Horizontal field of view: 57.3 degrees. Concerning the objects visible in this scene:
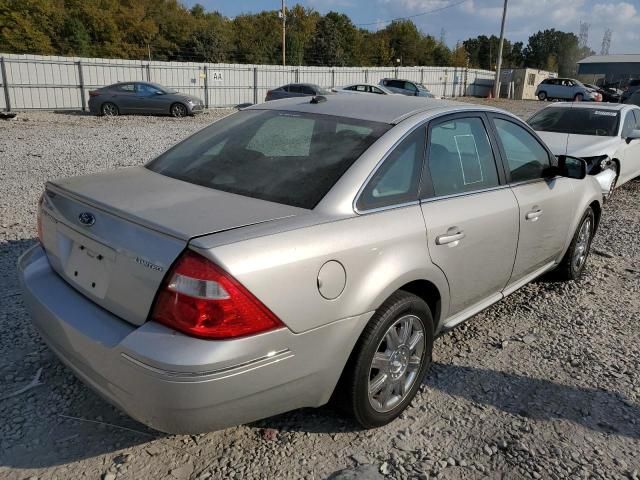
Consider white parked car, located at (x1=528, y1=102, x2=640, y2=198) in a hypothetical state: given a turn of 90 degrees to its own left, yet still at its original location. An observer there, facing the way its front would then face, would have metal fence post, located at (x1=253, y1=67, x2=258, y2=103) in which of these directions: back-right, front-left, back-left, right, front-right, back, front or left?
back

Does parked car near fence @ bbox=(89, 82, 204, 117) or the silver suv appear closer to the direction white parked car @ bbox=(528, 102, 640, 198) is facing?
the parked car near fence

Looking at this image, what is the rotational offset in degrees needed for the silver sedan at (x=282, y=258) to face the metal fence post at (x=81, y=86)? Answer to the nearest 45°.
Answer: approximately 90° to its left

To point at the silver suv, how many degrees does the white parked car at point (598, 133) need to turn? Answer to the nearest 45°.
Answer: approximately 135° to its right

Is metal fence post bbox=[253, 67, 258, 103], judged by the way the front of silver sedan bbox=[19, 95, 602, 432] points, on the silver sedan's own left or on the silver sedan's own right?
on the silver sedan's own left

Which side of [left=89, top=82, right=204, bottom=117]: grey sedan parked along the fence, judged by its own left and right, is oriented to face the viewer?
right

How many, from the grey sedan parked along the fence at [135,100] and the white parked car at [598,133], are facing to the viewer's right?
1

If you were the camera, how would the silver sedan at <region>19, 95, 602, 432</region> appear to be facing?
facing away from the viewer and to the right of the viewer

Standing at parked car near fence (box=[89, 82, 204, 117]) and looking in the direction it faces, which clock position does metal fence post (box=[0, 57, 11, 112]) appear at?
The metal fence post is roughly at 7 o'clock from the parked car near fence.

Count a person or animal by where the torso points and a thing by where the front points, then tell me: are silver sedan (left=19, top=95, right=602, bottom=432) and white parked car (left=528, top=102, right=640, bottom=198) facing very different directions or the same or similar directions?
very different directions

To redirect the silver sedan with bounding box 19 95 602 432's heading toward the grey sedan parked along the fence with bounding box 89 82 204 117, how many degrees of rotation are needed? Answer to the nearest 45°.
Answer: approximately 45° to its left

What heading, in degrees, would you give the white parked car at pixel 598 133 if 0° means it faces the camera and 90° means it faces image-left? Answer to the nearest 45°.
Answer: approximately 45°

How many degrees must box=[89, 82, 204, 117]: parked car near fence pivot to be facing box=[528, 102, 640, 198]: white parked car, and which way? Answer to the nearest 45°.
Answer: approximately 45° to its right

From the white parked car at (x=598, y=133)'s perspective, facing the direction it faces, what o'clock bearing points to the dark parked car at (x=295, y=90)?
The dark parked car is roughly at 3 o'clock from the white parked car.

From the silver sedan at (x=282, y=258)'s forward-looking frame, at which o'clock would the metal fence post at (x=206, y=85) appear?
The metal fence post is roughly at 10 o'clock from the silver sedan.
